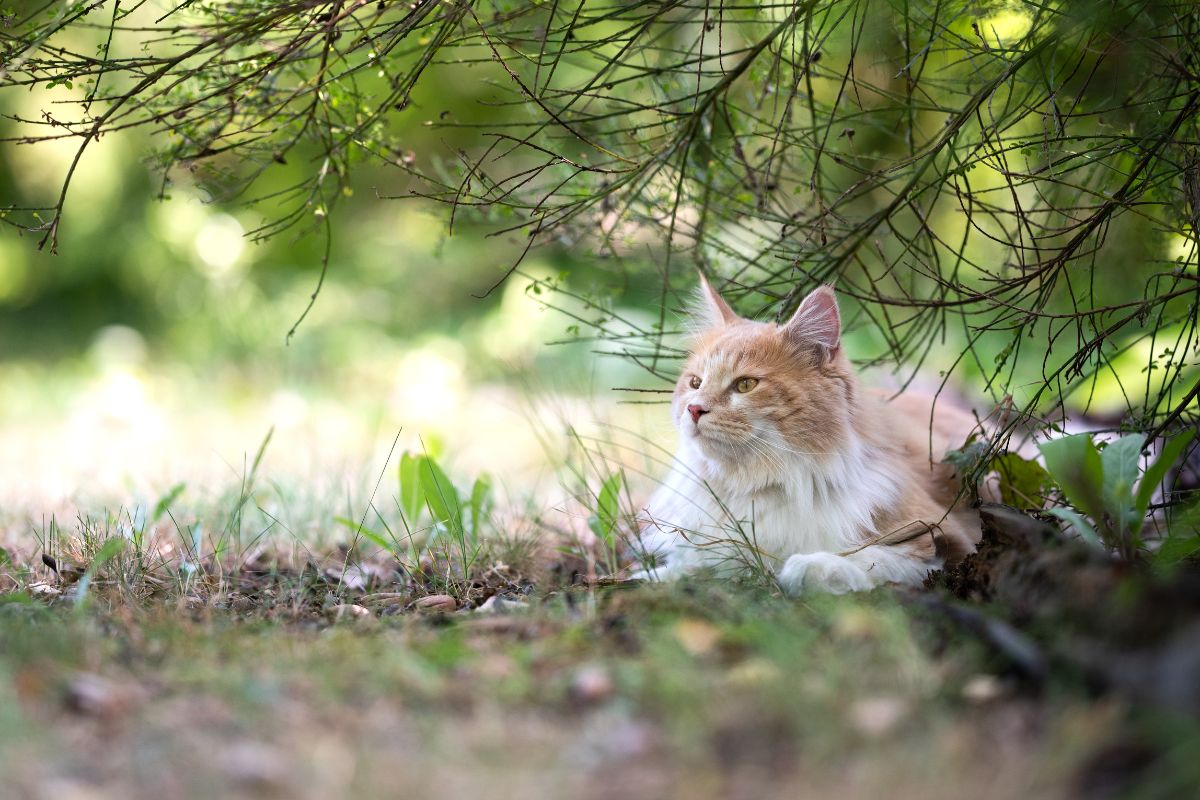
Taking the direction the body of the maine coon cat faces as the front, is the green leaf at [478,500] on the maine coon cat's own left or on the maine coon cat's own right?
on the maine coon cat's own right

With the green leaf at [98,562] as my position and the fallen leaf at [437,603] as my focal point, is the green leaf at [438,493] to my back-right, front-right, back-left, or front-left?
front-left

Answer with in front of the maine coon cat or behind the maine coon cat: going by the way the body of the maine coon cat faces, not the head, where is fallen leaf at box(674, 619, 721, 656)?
in front

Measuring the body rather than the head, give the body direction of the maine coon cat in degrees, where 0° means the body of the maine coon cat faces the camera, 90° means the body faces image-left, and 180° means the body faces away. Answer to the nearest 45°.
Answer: approximately 45°

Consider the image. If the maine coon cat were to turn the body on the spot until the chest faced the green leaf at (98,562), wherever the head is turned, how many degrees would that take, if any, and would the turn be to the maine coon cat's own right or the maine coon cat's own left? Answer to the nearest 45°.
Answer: approximately 45° to the maine coon cat's own right

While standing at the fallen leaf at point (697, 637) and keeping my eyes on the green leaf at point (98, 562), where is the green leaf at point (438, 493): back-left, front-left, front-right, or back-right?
front-right
